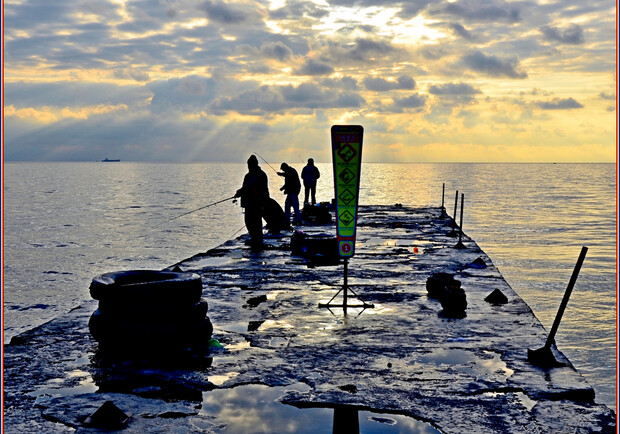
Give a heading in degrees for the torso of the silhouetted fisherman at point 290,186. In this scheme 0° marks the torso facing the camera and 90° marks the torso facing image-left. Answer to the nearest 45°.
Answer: approximately 90°

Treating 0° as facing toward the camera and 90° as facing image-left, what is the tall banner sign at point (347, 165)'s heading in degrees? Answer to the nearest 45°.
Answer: approximately 0°

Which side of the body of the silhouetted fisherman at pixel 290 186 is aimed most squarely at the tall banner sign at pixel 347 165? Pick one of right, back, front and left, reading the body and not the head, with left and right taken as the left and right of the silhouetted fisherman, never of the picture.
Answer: left

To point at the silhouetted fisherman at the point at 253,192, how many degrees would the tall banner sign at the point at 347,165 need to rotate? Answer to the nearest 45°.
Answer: approximately 180°
